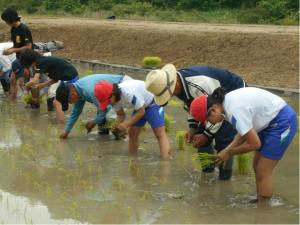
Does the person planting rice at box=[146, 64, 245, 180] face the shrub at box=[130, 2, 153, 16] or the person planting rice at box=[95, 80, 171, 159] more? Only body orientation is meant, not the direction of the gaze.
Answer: the person planting rice

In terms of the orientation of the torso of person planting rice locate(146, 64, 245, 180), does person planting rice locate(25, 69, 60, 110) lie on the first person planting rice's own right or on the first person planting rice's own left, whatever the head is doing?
on the first person planting rice's own right

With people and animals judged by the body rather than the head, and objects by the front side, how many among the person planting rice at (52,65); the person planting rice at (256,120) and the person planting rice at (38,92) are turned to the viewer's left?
3

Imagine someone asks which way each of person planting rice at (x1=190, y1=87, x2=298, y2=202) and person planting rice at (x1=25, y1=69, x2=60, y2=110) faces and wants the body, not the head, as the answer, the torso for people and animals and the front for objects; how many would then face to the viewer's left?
2

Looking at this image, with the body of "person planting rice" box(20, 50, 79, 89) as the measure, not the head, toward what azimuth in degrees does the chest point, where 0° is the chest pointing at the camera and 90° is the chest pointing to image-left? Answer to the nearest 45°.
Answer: approximately 90°

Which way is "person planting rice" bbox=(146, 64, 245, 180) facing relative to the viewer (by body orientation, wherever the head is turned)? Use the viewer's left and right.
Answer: facing to the left of the viewer

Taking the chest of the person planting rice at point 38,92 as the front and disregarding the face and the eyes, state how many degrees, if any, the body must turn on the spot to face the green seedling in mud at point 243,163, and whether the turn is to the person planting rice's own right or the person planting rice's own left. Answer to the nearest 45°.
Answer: approximately 135° to the person planting rice's own left

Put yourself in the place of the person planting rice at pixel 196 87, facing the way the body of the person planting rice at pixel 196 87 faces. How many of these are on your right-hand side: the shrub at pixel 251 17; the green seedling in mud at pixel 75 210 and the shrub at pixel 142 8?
2

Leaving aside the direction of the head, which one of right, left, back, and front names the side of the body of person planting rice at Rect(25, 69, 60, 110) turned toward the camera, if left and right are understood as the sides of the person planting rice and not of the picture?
left

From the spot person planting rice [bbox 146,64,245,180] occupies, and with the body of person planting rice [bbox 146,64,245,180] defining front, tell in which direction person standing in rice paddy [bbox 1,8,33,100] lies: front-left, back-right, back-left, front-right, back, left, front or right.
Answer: front-right

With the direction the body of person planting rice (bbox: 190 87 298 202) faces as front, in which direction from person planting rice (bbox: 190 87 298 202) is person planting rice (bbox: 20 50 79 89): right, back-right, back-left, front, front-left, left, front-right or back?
front-right

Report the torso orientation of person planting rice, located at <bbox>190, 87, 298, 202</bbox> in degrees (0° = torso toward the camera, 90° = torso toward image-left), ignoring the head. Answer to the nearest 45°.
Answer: approximately 90°

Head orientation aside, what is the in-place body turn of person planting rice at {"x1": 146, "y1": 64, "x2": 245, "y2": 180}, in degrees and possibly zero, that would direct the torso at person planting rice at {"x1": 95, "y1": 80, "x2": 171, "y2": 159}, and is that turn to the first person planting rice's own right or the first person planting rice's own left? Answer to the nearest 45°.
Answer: approximately 45° to the first person planting rice's own right

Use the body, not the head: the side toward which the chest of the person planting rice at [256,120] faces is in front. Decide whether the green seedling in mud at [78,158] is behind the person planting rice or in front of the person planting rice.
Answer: in front
